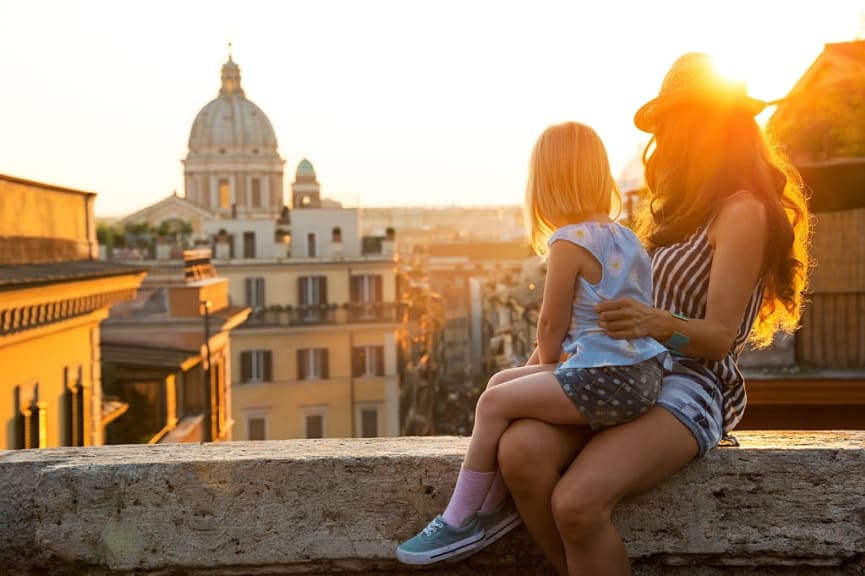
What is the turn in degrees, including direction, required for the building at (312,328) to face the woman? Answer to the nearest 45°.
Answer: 0° — it already faces them

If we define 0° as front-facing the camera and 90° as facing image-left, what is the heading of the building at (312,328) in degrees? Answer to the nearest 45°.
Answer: approximately 0°

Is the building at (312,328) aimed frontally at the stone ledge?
yes

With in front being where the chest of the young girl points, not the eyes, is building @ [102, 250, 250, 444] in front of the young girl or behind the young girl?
in front

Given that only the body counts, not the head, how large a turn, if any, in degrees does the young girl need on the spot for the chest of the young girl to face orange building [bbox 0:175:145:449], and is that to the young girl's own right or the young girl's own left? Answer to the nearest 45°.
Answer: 0° — they already face it

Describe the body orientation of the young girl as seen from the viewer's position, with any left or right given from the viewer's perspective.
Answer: facing away from the viewer and to the left of the viewer

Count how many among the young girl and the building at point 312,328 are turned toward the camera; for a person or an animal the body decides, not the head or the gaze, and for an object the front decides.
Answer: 1

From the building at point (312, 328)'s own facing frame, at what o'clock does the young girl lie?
The young girl is roughly at 12 o'clock from the building.
